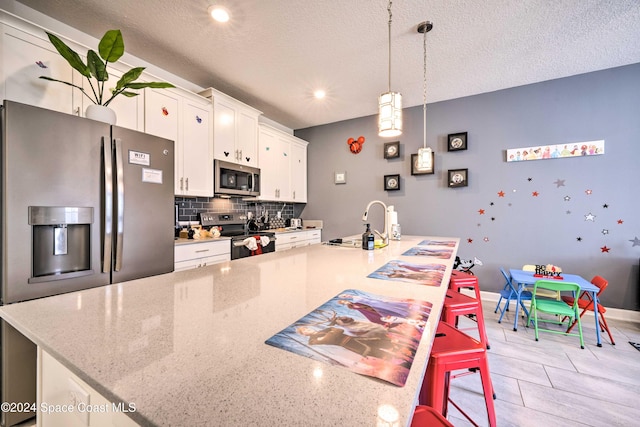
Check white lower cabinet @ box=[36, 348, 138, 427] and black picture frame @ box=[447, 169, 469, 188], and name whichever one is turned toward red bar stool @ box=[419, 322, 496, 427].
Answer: the black picture frame

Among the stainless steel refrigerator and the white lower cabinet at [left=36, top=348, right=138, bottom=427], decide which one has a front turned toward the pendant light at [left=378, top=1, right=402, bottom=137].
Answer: the stainless steel refrigerator

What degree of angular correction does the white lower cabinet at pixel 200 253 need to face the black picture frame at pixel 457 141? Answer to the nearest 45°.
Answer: approximately 45° to its left

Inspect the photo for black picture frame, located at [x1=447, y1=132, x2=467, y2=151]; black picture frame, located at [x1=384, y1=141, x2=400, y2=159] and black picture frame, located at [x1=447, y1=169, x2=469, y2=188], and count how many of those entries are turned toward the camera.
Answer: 3

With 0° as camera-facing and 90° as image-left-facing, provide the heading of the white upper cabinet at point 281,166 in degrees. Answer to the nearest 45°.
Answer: approximately 315°

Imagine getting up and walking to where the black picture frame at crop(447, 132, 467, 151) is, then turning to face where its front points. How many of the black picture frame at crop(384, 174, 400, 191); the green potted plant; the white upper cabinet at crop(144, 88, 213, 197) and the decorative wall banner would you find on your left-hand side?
1

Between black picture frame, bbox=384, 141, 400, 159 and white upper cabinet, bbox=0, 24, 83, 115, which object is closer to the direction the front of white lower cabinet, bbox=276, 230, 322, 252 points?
the black picture frame

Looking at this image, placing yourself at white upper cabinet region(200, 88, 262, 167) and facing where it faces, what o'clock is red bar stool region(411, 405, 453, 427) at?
The red bar stool is roughly at 1 o'clock from the white upper cabinet.

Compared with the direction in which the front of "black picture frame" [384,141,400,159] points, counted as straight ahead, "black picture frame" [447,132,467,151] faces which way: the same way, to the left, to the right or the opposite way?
the same way

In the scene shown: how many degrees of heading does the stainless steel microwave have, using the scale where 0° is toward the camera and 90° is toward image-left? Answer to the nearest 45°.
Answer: approximately 315°

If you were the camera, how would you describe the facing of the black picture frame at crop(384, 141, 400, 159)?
facing the viewer

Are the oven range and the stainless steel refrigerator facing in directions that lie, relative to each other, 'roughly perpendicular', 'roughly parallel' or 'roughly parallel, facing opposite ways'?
roughly parallel

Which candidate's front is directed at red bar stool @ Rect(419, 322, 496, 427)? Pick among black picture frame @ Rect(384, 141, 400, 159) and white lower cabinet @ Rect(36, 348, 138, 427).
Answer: the black picture frame

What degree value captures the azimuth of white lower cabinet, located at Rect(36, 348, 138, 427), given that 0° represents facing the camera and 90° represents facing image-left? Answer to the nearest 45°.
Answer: approximately 45°

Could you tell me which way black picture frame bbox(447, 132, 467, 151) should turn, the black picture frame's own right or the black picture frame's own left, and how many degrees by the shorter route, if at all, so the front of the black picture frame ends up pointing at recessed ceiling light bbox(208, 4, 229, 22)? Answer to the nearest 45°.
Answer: approximately 45° to the black picture frame's own right

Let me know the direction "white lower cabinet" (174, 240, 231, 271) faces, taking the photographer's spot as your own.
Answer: facing the viewer and to the right of the viewer

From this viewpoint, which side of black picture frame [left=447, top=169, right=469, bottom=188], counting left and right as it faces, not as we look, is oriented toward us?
front

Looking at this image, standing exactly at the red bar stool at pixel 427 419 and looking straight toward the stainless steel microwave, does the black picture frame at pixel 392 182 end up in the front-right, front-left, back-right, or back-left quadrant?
front-right

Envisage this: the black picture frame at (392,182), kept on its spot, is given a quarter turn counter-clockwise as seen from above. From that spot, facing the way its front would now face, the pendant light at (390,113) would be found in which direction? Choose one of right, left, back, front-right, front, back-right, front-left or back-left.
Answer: right

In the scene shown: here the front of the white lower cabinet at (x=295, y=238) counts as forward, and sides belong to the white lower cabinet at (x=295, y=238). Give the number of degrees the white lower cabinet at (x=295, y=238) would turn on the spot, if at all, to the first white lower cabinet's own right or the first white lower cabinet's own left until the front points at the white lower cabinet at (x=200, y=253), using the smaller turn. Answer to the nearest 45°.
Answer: approximately 90° to the first white lower cabinet's own right

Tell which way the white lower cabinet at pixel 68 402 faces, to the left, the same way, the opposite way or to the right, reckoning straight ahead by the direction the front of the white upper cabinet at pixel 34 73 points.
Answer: to the right

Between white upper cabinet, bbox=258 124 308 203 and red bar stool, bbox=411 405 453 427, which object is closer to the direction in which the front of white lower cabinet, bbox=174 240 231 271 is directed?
the red bar stool

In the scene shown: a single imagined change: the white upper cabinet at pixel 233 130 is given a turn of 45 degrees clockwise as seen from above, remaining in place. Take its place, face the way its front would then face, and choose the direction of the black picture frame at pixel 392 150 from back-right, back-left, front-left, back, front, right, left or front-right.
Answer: left
